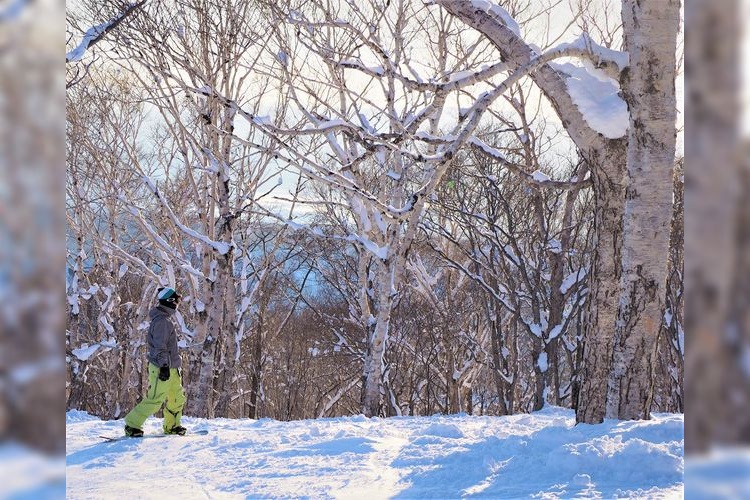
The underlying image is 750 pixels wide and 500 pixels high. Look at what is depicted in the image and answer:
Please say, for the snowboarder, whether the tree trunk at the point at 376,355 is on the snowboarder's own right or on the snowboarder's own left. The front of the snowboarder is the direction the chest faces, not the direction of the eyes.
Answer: on the snowboarder's own left

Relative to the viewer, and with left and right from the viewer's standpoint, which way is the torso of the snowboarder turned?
facing to the right of the viewer

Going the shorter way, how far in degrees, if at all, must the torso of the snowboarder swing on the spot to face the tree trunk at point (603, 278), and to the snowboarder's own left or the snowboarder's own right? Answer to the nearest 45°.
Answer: approximately 45° to the snowboarder's own right
